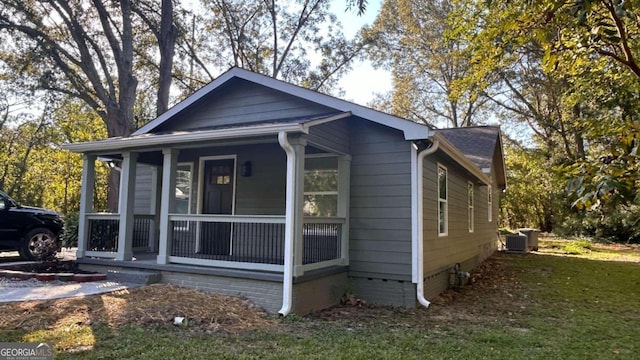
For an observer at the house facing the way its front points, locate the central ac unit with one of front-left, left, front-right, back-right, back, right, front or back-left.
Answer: back

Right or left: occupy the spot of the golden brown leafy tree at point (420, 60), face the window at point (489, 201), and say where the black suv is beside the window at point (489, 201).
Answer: right

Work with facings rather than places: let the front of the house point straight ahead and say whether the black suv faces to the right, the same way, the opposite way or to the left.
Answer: the opposite way

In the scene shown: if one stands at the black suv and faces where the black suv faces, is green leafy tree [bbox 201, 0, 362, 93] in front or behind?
in front

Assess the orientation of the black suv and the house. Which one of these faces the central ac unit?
the black suv

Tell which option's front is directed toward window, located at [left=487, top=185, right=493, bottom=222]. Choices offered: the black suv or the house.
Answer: the black suv

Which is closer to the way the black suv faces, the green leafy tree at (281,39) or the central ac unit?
the central ac unit

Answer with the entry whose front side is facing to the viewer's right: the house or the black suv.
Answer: the black suv

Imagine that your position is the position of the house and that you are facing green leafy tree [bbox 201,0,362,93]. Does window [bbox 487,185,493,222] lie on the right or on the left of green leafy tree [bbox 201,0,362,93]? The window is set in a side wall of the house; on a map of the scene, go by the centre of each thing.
right

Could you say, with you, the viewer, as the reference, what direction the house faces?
facing the viewer and to the left of the viewer

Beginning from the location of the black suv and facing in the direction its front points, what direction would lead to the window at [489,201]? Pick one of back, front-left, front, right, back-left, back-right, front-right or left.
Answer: front

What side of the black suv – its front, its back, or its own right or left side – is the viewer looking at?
right

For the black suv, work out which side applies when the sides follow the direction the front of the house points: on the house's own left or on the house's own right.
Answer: on the house's own right

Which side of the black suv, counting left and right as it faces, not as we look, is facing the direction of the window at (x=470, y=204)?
front
